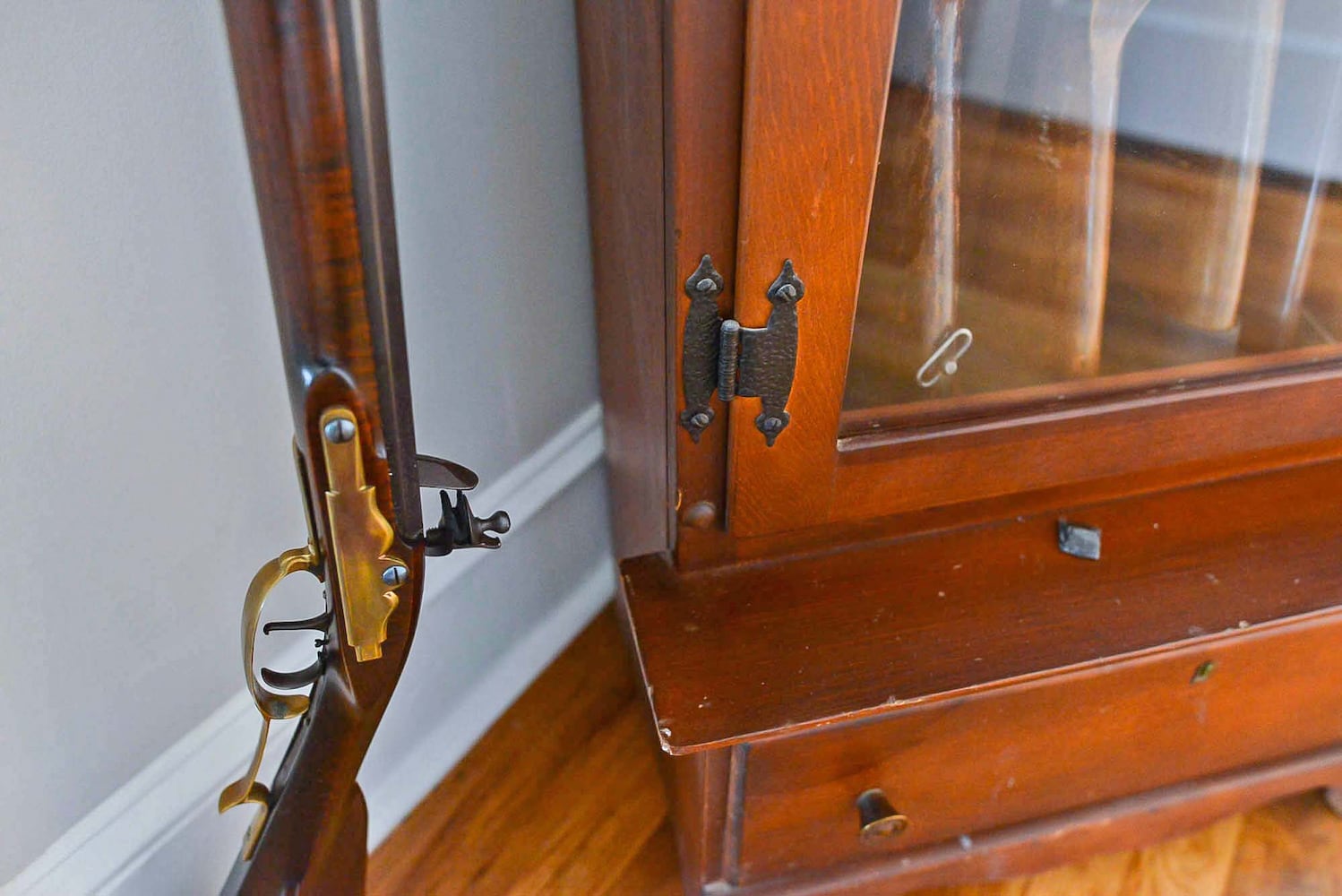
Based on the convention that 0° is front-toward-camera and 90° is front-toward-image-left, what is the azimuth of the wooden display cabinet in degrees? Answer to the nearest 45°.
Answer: approximately 315°
